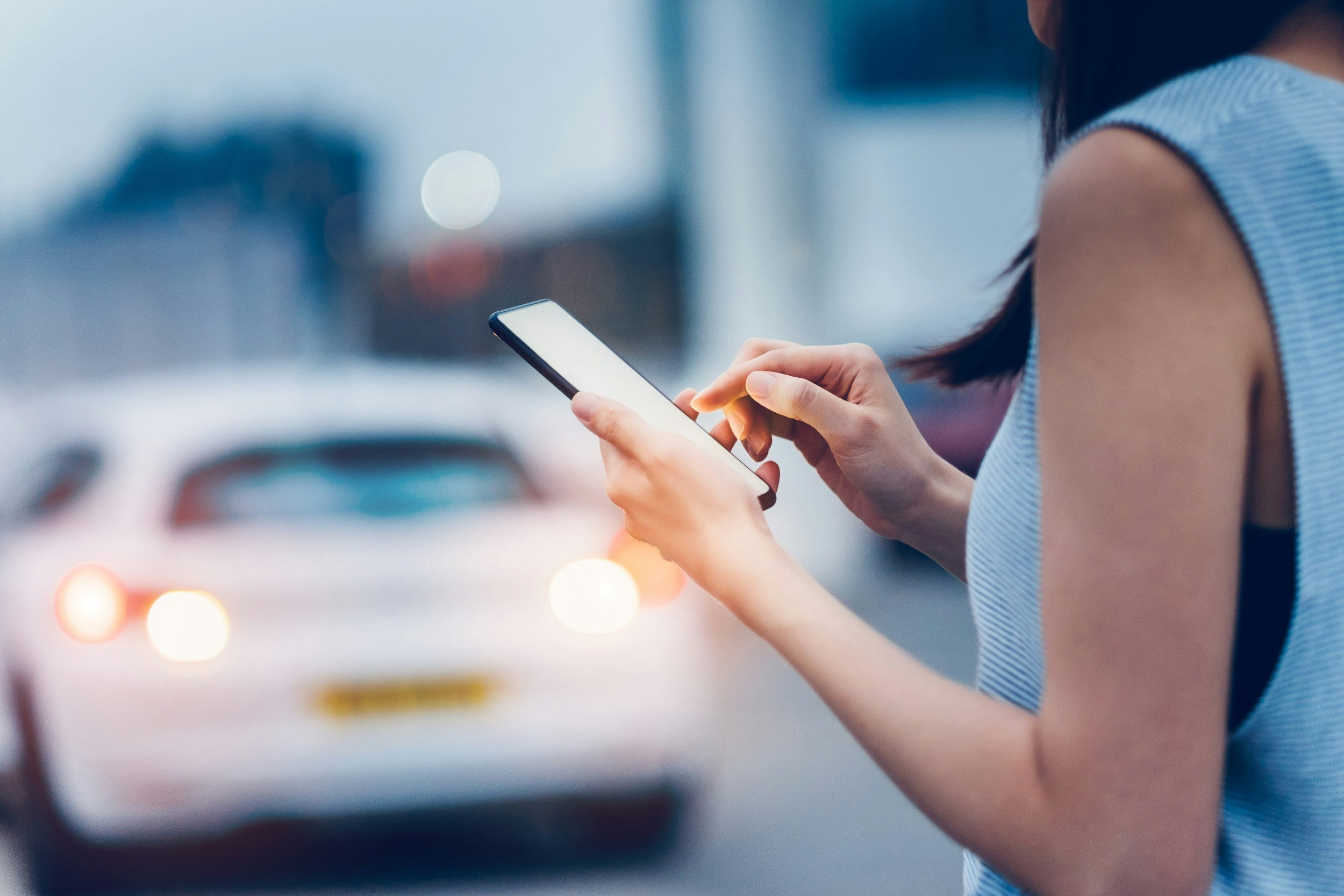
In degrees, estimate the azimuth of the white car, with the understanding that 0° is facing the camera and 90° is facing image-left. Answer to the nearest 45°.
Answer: approximately 180°

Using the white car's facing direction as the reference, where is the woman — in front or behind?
behind
